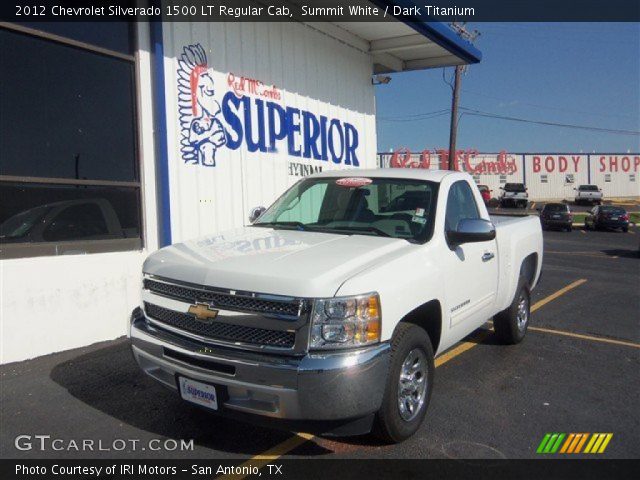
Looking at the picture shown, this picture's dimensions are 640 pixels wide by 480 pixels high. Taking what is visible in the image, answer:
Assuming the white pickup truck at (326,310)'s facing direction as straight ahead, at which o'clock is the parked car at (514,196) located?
The parked car is roughly at 5 o'clock from the white pickup truck.

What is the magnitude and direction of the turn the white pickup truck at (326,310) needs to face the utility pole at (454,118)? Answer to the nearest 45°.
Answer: approximately 135° to its right

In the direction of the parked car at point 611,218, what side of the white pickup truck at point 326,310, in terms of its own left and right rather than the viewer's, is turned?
back

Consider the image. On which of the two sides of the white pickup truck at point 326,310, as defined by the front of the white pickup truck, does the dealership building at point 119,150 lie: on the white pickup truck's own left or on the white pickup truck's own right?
on the white pickup truck's own right

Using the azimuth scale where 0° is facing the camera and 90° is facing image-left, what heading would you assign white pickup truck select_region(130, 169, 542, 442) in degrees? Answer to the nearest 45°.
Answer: approximately 45°

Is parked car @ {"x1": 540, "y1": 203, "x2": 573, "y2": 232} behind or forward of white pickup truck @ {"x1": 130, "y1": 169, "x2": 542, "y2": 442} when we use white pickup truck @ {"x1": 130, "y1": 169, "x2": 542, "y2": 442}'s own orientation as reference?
behind
